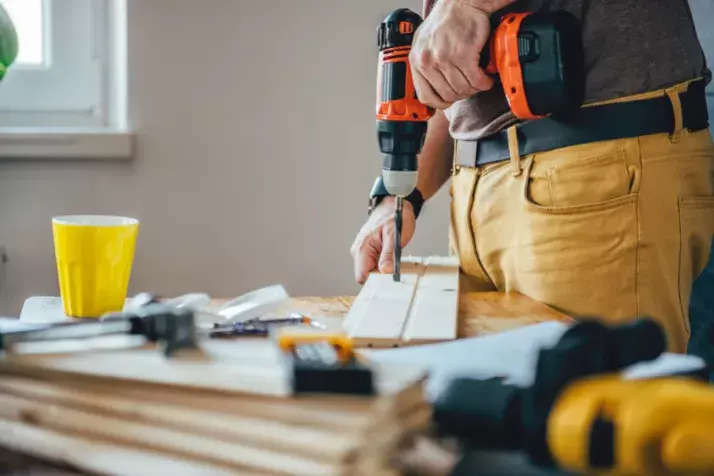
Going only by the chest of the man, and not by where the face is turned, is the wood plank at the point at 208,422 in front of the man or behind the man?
in front

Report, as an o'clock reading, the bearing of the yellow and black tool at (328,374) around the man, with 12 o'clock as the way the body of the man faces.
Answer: The yellow and black tool is roughly at 11 o'clock from the man.

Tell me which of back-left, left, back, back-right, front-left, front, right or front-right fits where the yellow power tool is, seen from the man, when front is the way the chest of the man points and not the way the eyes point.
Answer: front-left

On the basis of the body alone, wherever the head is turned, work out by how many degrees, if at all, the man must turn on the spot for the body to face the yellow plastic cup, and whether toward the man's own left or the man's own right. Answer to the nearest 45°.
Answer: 0° — they already face it

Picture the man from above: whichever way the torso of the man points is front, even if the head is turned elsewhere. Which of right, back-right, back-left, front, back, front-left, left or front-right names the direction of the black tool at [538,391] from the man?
front-left

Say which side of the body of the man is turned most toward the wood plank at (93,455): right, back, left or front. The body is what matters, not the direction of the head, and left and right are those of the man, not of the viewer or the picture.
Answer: front

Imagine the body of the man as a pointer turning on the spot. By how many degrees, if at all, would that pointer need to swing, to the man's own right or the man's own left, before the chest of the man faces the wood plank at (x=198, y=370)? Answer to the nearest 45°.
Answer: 0° — they already face it

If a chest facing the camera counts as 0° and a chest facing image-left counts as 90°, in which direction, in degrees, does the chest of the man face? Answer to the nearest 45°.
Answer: approximately 45°
